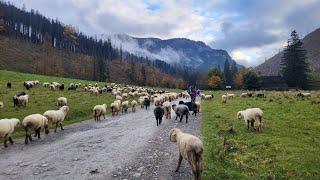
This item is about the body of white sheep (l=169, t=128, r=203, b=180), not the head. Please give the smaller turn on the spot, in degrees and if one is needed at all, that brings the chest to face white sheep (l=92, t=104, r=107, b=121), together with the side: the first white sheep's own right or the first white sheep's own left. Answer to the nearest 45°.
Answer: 0° — it already faces it

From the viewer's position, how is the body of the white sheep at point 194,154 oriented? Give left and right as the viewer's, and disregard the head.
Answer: facing away from the viewer and to the left of the viewer

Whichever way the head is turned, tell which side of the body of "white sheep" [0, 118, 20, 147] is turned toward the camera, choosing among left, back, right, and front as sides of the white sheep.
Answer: right

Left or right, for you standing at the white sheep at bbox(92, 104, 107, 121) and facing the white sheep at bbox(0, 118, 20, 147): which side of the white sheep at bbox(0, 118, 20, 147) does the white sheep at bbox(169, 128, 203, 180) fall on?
left

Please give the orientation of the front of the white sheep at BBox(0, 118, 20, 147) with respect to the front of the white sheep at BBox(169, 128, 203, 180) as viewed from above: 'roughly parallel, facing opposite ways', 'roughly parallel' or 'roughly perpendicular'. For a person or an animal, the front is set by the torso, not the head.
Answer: roughly perpendicular
